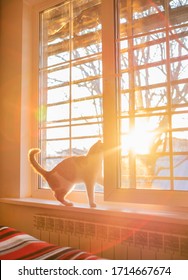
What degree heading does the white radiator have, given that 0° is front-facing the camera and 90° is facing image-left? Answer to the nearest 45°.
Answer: approximately 45°

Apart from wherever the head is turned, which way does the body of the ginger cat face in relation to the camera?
to the viewer's right

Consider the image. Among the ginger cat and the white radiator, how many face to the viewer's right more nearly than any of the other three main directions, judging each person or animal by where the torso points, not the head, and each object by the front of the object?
1
